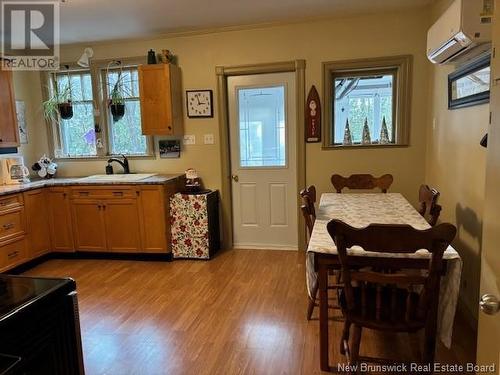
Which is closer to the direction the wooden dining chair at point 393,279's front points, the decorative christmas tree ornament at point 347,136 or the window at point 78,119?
the decorative christmas tree ornament

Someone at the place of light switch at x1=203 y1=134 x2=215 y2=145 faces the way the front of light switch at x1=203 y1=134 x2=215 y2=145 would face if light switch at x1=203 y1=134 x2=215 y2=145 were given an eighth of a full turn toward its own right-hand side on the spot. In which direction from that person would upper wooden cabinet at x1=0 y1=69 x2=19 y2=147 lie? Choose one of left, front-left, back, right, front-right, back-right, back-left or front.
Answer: front-right

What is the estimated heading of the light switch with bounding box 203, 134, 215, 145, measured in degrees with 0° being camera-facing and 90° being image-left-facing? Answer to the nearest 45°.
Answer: approximately 0°

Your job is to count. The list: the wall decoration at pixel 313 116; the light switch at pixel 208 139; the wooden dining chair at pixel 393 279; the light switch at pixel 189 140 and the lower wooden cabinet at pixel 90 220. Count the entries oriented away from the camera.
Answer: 1

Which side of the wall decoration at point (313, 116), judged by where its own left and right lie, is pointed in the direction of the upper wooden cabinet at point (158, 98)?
right

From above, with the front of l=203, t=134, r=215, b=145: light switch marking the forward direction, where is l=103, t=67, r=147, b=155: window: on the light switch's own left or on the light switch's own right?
on the light switch's own right

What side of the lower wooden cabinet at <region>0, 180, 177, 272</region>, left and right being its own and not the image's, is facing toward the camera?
front

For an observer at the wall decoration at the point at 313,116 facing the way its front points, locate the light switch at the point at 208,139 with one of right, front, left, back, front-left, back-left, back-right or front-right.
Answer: right

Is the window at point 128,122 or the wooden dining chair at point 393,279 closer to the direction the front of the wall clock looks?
the wooden dining chair

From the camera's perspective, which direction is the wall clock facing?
toward the camera

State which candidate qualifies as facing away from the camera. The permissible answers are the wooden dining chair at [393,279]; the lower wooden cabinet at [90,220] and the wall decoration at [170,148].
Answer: the wooden dining chair

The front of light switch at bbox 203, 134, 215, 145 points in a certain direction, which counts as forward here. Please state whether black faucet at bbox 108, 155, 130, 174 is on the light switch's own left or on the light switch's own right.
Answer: on the light switch's own right

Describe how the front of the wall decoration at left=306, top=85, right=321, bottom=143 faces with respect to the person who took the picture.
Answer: facing the viewer
